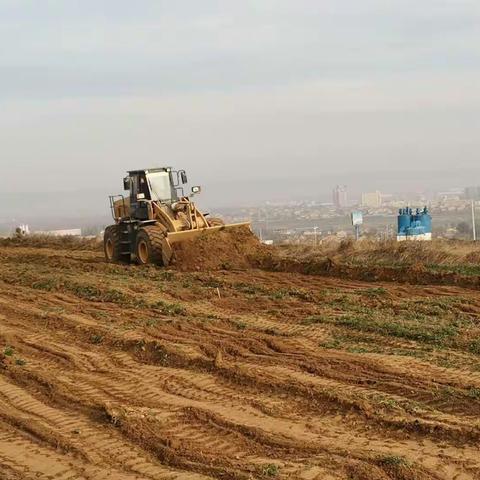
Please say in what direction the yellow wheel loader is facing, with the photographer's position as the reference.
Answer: facing the viewer and to the right of the viewer

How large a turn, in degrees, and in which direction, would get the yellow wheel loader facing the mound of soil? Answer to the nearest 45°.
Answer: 0° — it already faces it
